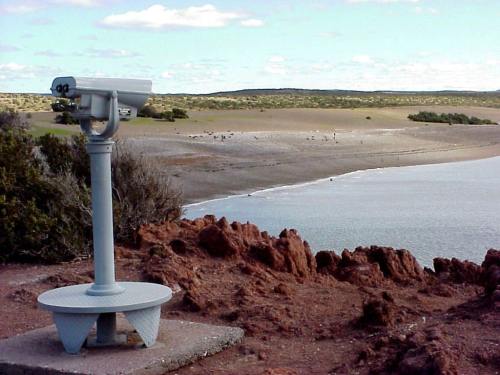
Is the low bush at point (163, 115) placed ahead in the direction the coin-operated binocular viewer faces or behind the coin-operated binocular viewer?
ahead

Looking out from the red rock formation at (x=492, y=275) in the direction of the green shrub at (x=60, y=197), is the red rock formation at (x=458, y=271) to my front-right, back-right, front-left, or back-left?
front-right

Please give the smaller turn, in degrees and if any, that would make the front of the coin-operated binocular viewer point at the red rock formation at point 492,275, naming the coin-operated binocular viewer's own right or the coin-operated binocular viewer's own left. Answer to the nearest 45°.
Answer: approximately 45° to the coin-operated binocular viewer's own right

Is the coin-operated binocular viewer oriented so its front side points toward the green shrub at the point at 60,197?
no

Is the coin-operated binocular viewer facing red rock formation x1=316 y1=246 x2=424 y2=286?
yes

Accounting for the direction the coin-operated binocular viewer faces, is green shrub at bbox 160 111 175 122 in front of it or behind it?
in front

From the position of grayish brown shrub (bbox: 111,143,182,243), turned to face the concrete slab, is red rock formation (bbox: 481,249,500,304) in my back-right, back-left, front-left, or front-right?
front-left

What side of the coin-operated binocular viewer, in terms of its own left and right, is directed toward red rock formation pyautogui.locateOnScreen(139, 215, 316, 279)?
front
